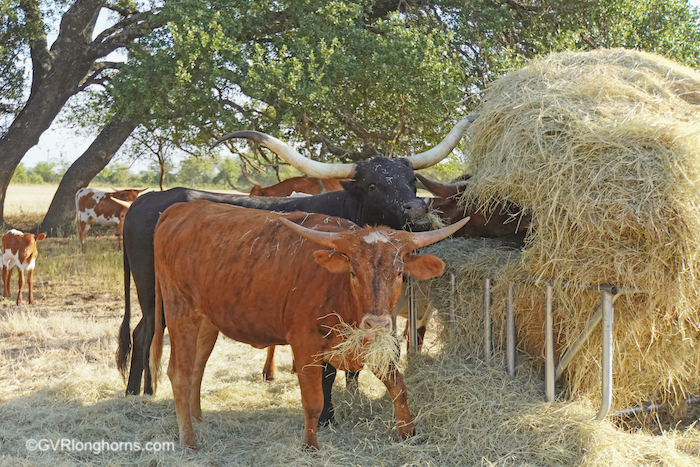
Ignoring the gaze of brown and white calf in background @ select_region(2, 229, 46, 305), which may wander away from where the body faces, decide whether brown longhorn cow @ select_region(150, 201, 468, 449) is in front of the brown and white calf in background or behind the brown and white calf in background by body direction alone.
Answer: in front

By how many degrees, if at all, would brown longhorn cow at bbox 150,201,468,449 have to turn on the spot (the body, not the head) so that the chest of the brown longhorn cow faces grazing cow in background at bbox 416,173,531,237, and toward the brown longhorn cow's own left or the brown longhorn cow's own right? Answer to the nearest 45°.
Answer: approximately 90° to the brown longhorn cow's own left

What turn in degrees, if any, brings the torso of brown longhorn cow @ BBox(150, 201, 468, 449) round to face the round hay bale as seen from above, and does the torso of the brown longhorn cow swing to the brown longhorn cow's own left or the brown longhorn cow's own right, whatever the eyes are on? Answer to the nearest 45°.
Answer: approximately 45° to the brown longhorn cow's own left

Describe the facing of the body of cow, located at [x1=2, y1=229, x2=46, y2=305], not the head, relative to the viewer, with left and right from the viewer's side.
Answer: facing the viewer and to the right of the viewer

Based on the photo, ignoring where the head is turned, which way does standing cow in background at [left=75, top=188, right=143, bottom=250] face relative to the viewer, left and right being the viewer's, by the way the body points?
facing to the right of the viewer

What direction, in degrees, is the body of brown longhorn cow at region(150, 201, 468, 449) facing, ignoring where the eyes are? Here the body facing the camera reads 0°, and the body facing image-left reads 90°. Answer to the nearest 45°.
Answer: approximately 315°

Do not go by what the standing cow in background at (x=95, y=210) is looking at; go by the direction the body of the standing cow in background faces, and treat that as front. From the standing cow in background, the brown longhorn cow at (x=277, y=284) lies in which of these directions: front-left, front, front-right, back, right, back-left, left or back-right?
right

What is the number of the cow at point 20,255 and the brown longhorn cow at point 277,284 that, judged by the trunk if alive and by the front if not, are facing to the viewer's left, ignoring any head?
0

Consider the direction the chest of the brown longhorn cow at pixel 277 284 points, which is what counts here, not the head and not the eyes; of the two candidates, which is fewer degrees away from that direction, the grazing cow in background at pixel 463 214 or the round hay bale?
the round hay bale

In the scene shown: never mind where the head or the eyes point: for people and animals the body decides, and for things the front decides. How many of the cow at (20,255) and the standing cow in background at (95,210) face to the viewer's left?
0

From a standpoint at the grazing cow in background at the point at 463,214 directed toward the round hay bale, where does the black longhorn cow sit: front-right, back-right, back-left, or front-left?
back-right

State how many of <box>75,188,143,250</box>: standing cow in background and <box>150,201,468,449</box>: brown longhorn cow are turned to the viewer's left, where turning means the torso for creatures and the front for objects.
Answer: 0

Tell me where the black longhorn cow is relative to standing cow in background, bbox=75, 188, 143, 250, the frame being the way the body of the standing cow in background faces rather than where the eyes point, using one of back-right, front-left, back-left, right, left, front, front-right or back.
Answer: right

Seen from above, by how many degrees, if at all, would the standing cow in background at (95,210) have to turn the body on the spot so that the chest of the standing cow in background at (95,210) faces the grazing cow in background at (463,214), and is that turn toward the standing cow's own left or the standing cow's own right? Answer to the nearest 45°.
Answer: approximately 90° to the standing cow's own right

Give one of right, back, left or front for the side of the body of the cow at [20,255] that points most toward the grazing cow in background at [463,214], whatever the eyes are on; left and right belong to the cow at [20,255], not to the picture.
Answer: front

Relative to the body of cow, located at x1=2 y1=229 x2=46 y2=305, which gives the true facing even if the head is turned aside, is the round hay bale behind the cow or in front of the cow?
in front

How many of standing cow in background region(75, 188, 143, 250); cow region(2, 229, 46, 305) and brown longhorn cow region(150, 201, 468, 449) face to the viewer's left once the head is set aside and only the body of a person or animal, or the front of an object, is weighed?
0
